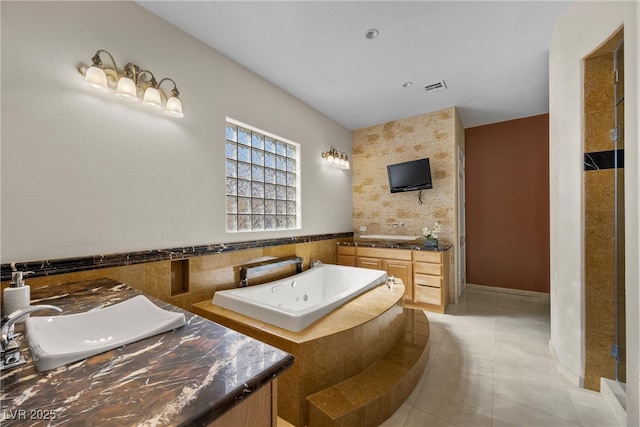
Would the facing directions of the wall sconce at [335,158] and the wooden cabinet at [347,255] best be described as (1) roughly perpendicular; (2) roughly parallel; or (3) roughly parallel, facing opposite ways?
roughly perpendicular

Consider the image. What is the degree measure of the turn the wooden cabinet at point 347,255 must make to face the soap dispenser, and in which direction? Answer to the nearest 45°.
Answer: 0° — it already faces it

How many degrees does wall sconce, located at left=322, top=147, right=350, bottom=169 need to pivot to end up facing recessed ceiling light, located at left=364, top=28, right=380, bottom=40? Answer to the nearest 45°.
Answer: approximately 45° to its right

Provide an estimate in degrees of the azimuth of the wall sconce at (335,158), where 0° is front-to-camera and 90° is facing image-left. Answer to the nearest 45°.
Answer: approximately 315°

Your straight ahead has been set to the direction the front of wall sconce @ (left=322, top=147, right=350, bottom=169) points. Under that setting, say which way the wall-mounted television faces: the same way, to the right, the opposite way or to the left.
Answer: to the right

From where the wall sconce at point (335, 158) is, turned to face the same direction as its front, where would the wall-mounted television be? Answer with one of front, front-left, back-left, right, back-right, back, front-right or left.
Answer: front-left

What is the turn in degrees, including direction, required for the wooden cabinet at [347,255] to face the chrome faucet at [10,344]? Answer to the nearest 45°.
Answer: approximately 45° to its left

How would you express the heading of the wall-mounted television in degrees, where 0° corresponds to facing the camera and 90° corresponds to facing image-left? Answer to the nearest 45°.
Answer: approximately 45°

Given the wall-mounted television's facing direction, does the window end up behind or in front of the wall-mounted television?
in front

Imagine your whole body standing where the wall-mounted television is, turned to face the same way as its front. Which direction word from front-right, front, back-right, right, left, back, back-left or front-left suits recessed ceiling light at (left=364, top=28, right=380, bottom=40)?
front-left

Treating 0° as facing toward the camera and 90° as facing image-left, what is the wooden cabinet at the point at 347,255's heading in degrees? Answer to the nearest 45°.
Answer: approximately 45°

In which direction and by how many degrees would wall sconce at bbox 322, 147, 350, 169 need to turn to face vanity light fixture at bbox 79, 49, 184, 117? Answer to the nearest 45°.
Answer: approximately 90° to its right

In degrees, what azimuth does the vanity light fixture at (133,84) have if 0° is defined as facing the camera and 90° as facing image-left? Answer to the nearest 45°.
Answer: approximately 315°
